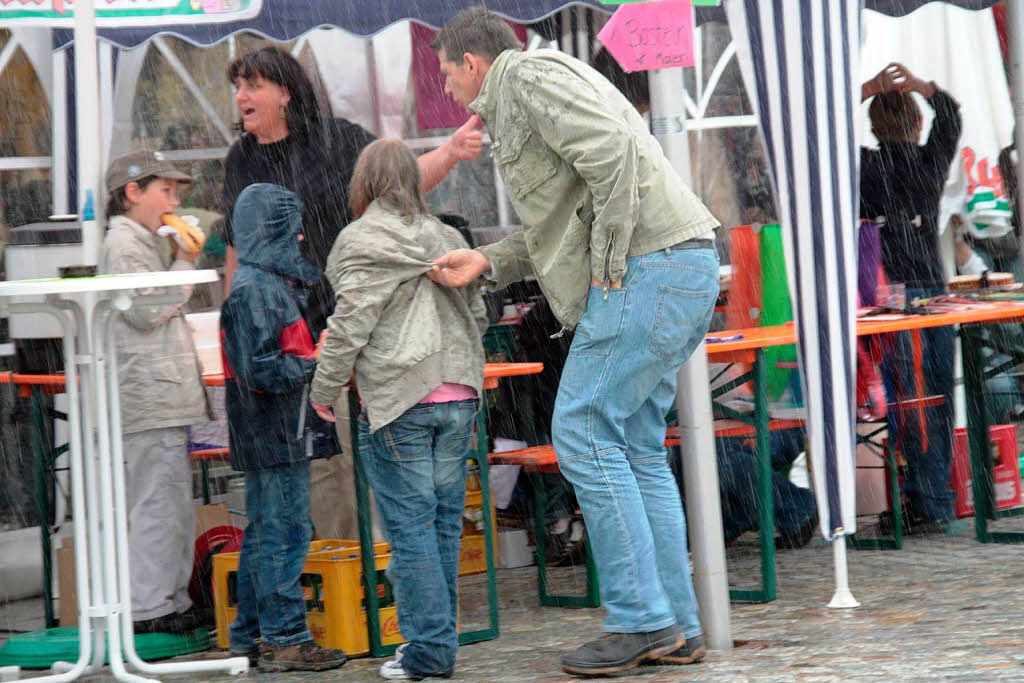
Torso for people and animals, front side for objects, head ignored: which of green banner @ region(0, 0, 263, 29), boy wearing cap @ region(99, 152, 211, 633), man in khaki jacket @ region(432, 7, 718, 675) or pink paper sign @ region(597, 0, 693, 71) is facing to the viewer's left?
the man in khaki jacket

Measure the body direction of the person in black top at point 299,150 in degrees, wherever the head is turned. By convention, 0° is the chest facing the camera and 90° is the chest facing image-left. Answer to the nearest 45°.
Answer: approximately 45°

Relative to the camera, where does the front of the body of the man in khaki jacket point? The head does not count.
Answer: to the viewer's left

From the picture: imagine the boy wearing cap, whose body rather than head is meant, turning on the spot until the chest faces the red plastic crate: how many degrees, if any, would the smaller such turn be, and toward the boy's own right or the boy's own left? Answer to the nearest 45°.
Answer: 0° — they already face it

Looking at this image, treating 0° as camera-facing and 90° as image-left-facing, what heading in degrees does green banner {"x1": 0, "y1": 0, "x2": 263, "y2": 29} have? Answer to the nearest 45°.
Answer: approximately 0°

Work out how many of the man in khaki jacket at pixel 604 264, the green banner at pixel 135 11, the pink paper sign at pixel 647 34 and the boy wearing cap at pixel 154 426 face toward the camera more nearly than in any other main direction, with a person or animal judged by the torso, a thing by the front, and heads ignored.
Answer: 2

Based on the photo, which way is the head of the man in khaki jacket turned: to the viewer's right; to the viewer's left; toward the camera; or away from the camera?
to the viewer's left

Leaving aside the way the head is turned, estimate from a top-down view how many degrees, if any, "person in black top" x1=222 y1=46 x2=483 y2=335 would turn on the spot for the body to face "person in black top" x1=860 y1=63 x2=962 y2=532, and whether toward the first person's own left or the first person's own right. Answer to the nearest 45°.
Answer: approximately 135° to the first person's own left

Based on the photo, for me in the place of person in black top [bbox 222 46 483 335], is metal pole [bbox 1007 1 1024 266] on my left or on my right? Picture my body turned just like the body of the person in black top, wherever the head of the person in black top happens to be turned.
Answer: on my left

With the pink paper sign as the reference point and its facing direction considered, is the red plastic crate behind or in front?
behind

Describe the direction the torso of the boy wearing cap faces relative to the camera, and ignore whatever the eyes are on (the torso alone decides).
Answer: to the viewer's right
